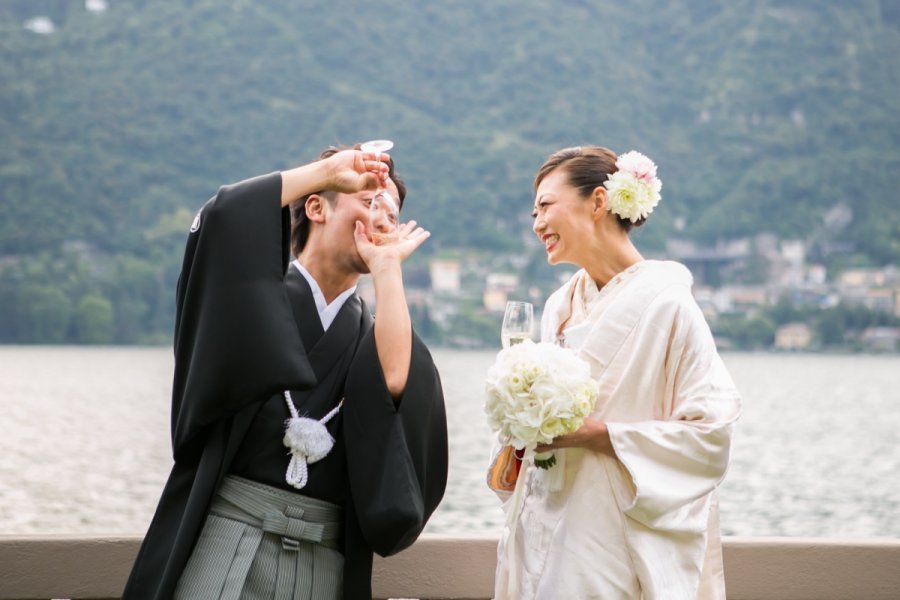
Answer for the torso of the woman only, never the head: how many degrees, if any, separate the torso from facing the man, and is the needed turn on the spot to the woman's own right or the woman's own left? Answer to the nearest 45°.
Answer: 0° — they already face them

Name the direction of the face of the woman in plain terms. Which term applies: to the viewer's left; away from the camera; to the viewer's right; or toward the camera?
to the viewer's left

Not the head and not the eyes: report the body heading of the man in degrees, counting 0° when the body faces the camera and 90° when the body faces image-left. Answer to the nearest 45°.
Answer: approximately 315°

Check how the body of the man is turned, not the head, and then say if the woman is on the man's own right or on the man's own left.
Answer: on the man's own left

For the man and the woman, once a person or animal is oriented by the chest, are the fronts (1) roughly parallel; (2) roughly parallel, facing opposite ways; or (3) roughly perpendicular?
roughly perpendicular

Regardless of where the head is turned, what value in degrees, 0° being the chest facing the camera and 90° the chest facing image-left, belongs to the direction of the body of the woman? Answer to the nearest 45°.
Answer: approximately 45°
